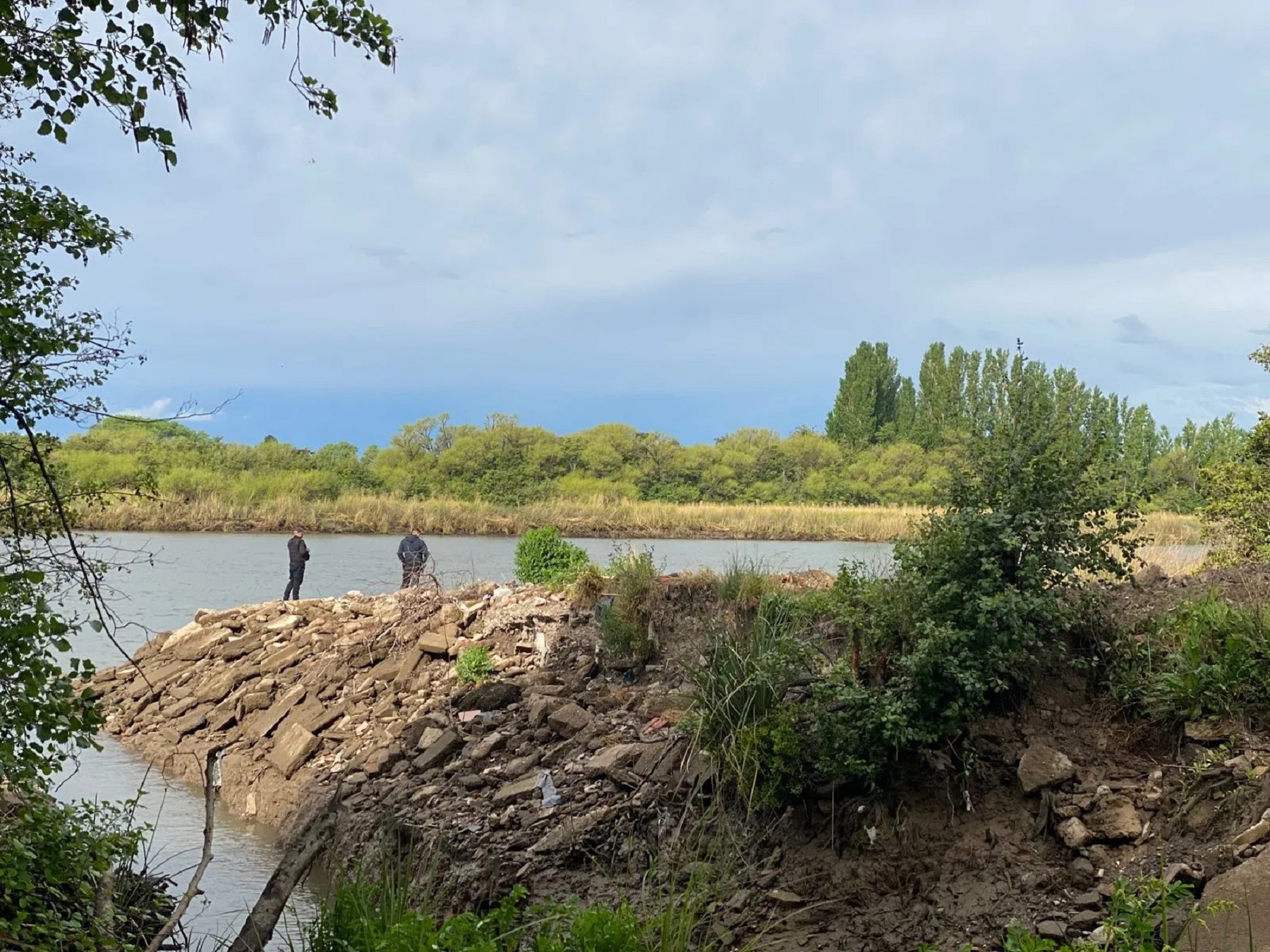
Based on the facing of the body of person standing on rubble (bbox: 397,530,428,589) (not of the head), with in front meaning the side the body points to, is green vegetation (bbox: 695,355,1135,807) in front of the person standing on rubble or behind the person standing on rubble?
behind

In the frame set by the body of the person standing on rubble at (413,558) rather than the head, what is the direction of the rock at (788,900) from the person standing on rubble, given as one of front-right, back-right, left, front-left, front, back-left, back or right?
back

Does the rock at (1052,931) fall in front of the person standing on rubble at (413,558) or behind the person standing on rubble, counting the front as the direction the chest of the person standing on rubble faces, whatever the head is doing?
behind

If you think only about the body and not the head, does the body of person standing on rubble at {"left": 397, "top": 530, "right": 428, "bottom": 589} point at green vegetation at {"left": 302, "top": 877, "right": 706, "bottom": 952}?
no

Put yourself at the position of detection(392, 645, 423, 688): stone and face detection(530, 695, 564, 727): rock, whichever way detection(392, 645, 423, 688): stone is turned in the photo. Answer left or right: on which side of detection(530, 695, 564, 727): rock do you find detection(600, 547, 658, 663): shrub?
left

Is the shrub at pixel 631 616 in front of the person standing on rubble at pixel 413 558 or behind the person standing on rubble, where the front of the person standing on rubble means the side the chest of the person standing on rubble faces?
behind

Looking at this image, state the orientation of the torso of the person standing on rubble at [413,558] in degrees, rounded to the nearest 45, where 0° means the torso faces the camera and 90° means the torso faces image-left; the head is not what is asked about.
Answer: approximately 180°

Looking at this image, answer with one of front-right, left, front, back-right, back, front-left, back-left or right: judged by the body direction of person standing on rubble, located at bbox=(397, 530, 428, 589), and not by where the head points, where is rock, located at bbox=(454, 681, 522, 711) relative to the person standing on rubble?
back

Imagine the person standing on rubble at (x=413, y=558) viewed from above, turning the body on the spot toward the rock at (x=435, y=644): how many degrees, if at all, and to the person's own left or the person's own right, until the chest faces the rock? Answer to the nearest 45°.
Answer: approximately 180°

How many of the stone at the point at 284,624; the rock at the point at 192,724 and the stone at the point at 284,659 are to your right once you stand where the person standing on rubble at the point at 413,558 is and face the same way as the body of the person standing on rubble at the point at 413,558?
0

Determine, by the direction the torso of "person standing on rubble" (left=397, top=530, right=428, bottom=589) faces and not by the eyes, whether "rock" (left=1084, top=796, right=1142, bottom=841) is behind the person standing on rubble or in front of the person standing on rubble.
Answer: behind

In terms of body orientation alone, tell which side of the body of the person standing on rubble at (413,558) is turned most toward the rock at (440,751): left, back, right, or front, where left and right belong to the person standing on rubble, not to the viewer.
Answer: back

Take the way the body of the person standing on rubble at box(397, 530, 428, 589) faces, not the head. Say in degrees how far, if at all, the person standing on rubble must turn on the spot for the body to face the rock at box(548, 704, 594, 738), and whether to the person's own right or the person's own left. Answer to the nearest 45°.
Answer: approximately 180°

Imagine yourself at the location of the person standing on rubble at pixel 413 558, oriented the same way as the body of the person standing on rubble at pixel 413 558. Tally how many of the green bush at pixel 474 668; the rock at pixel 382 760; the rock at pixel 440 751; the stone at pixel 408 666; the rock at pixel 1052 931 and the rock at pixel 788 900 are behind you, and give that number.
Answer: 6

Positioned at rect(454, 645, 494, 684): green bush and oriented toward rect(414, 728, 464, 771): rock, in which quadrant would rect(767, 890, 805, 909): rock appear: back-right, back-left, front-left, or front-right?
front-left

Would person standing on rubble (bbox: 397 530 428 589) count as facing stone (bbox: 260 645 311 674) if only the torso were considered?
no

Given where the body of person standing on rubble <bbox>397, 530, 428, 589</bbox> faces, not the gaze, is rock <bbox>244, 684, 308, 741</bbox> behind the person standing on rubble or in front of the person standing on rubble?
behind
